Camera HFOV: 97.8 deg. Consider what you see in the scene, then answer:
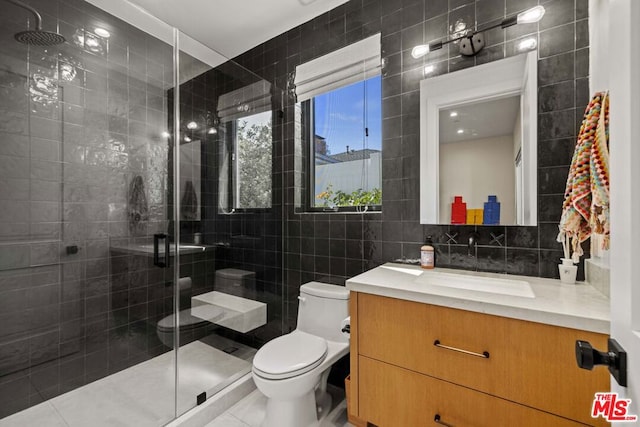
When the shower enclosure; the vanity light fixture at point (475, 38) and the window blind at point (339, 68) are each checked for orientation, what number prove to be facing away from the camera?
0

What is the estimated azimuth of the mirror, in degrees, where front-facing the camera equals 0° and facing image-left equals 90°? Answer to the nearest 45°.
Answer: approximately 45°

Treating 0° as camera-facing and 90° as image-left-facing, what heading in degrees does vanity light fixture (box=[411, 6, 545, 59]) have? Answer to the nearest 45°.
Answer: approximately 45°

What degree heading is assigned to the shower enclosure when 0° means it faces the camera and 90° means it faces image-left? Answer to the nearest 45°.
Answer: approximately 315°

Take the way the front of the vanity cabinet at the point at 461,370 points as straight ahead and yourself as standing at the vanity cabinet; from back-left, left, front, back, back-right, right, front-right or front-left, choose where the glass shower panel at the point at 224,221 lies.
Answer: front-right

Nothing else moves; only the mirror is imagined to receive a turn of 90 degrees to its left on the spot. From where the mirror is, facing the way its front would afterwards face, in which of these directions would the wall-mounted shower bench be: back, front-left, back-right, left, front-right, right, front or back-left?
back-right

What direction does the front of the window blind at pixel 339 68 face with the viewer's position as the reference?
facing the viewer and to the left of the viewer

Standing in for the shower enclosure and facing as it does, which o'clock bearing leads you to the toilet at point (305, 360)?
The toilet is roughly at 12 o'clock from the shower enclosure.

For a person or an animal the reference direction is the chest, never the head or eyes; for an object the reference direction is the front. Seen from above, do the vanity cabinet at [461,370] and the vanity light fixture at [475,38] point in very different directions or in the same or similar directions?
same or similar directions

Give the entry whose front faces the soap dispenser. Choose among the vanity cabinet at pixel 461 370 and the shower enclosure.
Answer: the shower enclosure
